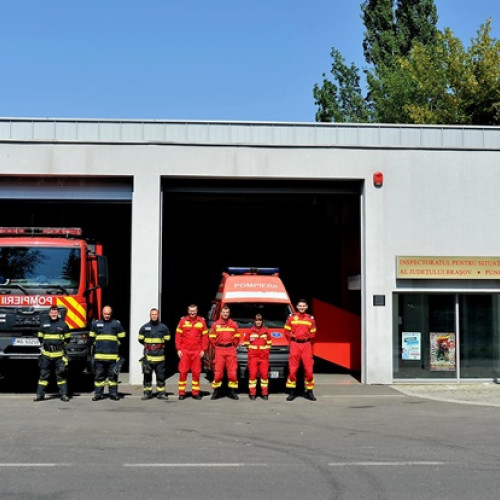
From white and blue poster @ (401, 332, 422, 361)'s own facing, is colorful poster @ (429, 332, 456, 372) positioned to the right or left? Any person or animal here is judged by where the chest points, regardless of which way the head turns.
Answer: on its left

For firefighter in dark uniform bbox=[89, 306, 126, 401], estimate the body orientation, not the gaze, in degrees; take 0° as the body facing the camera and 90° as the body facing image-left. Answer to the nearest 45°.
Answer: approximately 0°

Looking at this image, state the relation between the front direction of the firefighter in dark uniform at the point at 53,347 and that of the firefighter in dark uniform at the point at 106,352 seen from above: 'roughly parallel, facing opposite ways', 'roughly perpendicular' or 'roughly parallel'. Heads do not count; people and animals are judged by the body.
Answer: roughly parallel

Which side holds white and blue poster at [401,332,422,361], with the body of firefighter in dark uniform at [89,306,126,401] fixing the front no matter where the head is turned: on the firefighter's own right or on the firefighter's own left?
on the firefighter's own left

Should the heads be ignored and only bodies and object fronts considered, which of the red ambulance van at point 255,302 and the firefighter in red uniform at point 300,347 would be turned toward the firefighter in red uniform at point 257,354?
the red ambulance van

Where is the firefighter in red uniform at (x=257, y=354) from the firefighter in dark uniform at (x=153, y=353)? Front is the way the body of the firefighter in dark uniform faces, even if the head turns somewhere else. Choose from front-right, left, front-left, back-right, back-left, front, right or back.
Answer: left

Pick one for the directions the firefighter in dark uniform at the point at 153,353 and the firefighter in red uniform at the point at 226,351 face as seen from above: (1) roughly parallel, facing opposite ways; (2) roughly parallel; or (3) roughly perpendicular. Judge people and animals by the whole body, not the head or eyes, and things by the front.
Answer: roughly parallel

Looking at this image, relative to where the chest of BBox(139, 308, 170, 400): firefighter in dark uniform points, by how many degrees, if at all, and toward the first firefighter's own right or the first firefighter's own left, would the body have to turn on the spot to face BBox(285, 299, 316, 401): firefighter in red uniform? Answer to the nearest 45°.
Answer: approximately 90° to the first firefighter's own left

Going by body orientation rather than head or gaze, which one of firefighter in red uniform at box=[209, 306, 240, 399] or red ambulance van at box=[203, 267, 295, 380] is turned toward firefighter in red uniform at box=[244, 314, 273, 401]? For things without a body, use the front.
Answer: the red ambulance van

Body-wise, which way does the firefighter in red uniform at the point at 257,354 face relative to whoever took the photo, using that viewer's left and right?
facing the viewer

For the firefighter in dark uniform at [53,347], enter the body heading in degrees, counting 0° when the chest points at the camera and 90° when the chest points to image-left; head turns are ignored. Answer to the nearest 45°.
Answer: approximately 0°

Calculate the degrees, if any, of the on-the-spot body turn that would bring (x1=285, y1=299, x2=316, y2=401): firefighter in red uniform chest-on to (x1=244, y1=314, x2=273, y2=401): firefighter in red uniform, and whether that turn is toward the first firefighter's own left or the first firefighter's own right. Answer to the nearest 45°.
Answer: approximately 90° to the first firefighter's own right

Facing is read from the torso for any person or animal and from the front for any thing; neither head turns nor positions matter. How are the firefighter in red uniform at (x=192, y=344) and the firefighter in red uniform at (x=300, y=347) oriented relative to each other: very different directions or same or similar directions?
same or similar directions

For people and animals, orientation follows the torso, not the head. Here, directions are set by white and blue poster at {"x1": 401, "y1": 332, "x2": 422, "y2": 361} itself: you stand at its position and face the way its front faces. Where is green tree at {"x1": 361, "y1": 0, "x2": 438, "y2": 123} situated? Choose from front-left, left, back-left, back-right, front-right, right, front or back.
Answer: back

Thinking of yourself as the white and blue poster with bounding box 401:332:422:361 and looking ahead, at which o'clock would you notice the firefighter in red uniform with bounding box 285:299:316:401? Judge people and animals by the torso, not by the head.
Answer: The firefighter in red uniform is roughly at 1 o'clock from the white and blue poster.
